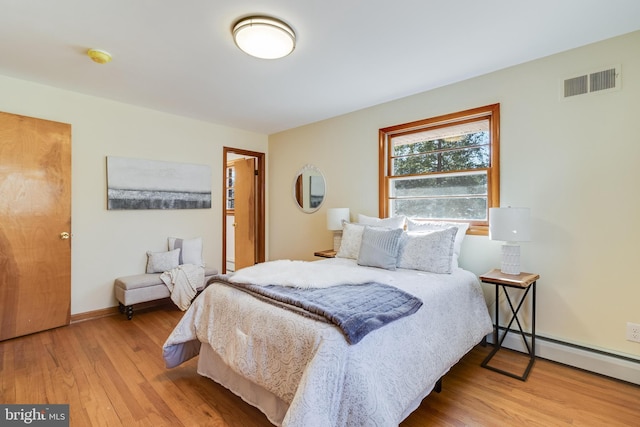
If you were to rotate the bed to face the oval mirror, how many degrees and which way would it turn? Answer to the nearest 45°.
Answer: approximately 135° to its right

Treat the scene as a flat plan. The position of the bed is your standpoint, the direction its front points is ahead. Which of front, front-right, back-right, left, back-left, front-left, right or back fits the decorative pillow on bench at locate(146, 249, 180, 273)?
right

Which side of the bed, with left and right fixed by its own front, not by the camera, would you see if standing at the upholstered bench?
right

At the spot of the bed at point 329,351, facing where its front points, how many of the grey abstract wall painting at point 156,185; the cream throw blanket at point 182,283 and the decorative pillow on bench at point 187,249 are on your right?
3

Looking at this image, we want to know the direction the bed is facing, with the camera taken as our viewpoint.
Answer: facing the viewer and to the left of the viewer

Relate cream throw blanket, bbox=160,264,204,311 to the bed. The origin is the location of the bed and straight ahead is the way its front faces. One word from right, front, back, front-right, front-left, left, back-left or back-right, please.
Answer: right

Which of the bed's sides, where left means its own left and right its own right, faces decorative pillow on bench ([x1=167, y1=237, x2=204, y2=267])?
right

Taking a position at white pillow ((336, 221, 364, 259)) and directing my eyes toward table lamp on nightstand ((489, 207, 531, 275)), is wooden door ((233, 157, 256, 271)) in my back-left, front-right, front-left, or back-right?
back-left

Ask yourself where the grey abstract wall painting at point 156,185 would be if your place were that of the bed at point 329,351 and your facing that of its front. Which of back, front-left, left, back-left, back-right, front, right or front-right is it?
right

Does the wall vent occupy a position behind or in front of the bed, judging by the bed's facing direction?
behind
